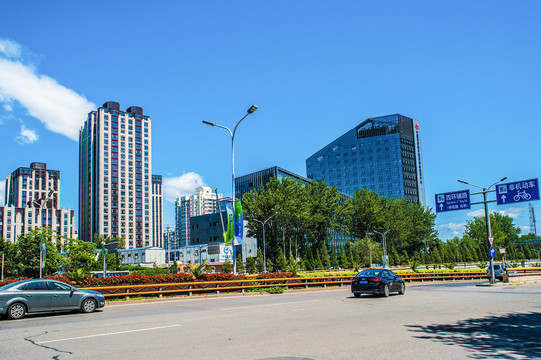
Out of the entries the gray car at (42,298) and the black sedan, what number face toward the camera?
0

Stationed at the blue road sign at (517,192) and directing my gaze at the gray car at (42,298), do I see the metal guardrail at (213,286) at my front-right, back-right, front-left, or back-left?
front-right

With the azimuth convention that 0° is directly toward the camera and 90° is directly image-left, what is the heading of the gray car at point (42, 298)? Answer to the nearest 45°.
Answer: approximately 270°

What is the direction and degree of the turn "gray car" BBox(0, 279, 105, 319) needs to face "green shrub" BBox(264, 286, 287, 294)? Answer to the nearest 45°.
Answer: approximately 45° to its left

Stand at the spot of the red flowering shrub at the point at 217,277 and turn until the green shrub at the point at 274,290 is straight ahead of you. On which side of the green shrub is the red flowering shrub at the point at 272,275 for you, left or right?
left

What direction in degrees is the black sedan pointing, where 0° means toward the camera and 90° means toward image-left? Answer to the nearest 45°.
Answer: approximately 225°

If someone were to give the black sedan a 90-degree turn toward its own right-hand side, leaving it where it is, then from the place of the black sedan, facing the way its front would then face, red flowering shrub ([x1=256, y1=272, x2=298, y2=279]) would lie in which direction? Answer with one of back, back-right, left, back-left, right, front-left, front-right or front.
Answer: back

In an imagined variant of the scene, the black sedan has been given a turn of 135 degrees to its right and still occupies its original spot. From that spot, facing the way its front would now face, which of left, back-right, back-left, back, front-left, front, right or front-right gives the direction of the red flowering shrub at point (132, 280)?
right
